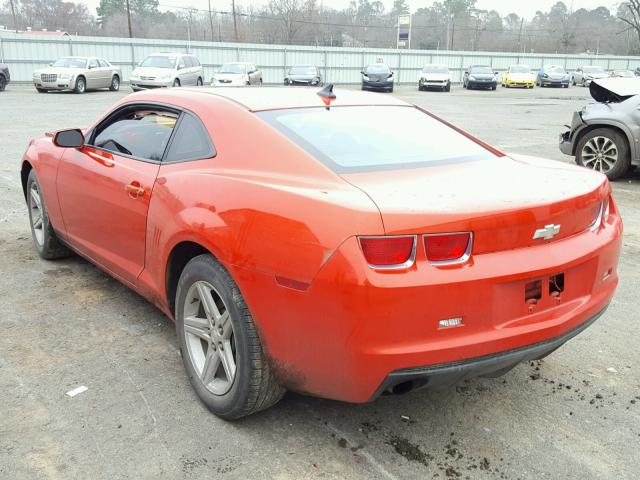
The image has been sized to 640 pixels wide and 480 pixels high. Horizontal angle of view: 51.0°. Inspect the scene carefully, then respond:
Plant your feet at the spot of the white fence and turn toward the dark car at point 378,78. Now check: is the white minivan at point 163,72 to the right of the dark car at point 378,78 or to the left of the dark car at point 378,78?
right

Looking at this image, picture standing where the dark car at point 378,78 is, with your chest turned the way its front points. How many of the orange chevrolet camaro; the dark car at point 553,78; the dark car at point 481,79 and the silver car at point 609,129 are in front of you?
2

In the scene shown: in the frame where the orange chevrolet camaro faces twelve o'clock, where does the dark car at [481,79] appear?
The dark car is roughly at 2 o'clock from the orange chevrolet camaro.

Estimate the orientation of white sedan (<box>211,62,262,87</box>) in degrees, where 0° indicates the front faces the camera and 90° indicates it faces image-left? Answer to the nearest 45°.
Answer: approximately 45°

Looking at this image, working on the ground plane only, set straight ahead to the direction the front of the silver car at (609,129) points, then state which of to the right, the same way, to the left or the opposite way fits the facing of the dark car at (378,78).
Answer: to the left

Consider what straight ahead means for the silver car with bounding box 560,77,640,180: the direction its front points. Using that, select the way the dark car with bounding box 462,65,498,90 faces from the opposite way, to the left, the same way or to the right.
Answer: to the left

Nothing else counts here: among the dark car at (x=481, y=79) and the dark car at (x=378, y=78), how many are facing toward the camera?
2

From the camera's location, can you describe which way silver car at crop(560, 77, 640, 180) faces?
facing to the left of the viewer

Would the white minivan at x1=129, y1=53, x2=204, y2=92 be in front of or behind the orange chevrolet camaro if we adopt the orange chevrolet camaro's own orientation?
in front

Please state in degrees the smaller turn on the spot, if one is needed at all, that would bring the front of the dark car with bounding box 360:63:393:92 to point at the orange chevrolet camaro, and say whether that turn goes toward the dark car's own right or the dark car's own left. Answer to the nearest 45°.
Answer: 0° — it already faces it

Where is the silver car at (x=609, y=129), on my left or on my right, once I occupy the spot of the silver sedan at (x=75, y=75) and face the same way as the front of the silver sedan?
on my left
